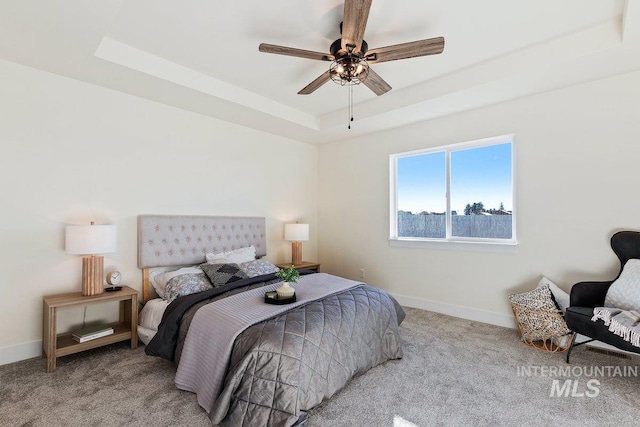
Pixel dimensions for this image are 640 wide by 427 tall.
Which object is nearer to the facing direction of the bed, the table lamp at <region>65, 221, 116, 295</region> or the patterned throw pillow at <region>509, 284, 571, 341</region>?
the patterned throw pillow

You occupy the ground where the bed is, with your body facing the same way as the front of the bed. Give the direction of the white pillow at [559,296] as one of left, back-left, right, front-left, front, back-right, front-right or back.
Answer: front-left

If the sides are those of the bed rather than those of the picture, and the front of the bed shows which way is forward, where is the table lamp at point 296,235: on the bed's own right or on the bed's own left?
on the bed's own left

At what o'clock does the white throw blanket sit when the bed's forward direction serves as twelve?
The white throw blanket is roughly at 11 o'clock from the bed.

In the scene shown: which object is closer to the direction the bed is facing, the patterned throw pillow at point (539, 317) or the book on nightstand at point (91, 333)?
the patterned throw pillow

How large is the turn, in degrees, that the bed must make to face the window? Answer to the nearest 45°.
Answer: approximately 90° to its left

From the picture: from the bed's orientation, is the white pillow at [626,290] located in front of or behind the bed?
in front

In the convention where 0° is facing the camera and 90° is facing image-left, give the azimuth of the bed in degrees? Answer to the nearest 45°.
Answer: approximately 315°

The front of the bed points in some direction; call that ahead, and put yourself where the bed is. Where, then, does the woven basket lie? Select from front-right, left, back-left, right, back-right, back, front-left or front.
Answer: front-left

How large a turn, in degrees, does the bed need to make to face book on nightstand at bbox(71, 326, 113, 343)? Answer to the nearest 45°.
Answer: approximately 180°

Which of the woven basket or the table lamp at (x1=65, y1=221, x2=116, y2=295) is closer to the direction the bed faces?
the woven basket

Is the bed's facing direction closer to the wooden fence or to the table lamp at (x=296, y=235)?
the wooden fence

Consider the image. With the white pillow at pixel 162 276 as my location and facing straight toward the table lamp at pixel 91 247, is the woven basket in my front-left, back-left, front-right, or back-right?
back-left
